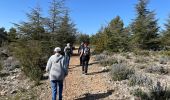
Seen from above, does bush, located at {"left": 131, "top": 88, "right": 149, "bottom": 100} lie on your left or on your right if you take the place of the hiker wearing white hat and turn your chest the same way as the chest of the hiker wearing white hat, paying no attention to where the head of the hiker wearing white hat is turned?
on your right

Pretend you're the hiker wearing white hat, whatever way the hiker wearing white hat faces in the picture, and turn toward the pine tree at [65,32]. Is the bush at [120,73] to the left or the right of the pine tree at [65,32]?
right

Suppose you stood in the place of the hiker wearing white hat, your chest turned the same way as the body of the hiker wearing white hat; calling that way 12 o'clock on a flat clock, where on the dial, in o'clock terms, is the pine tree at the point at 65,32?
The pine tree is roughly at 12 o'clock from the hiker wearing white hat.

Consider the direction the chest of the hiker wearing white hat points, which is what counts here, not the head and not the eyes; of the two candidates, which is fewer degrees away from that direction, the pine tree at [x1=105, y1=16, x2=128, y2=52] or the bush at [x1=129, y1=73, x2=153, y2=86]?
the pine tree

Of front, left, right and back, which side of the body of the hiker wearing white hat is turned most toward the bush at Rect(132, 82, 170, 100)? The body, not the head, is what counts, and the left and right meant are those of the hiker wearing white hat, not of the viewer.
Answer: right

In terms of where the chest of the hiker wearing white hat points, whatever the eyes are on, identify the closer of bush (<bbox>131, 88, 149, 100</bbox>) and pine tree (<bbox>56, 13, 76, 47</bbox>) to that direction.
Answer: the pine tree

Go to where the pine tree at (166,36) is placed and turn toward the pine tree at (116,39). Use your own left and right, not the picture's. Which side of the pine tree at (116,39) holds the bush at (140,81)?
left

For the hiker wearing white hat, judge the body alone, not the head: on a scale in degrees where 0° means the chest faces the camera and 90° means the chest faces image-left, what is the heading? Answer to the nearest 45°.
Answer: approximately 180°

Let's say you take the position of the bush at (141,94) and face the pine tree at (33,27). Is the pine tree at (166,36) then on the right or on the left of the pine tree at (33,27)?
right
